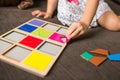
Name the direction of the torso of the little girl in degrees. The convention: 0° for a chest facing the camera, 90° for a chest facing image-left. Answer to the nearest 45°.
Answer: approximately 45°
